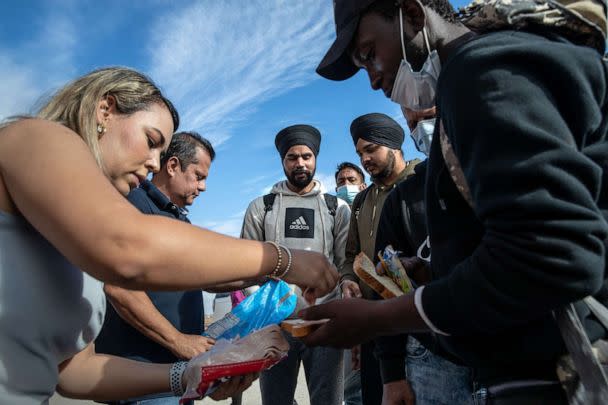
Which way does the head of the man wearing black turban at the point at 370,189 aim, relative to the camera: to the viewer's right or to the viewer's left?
to the viewer's left

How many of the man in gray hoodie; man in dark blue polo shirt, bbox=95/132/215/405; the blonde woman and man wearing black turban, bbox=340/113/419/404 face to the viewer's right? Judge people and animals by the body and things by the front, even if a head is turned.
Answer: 2

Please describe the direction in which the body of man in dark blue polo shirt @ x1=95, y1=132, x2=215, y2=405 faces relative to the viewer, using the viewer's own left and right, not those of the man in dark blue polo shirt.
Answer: facing to the right of the viewer

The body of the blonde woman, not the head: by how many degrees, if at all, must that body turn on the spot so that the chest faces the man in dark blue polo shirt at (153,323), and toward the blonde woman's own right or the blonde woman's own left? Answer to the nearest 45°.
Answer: approximately 90° to the blonde woman's own left

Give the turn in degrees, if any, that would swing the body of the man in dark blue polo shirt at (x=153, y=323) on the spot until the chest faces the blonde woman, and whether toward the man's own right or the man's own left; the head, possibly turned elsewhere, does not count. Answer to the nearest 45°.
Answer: approximately 90° to the man's own right

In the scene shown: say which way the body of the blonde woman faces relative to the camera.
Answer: to the viewer's right

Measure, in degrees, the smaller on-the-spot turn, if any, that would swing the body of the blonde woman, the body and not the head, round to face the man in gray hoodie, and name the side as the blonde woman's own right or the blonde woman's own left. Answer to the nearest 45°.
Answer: approximately 45° to the blonde woman's own left

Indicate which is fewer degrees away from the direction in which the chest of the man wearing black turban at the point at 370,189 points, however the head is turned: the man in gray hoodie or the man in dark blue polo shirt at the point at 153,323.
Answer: the man in dark blue polo shirt
